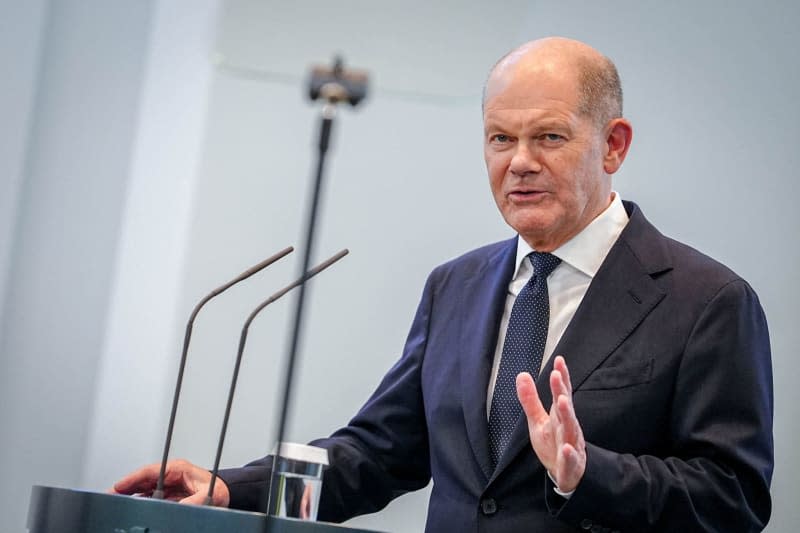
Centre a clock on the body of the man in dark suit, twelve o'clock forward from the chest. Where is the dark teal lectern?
The dark teal lectern is roughly at 12 o'clock from the man in dark suit.

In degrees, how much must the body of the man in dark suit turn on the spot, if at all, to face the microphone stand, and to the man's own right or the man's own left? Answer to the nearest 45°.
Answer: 0° — they already face it

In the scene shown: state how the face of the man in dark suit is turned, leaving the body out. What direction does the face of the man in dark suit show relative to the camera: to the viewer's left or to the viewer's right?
to the viewer's left

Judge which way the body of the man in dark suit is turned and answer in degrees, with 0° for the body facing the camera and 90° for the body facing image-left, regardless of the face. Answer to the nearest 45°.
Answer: approximately 45°
